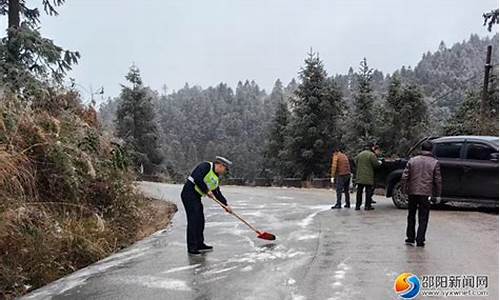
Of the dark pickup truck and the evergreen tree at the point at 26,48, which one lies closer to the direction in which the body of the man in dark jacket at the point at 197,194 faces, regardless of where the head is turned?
the dark pickup truck

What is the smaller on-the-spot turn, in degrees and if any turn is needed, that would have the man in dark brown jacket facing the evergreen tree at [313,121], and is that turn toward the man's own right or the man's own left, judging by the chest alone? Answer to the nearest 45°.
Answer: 0° — they already face it

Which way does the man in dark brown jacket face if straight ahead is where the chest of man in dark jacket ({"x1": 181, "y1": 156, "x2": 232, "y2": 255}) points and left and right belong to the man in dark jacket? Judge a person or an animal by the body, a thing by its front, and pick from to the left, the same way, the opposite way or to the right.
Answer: to the left

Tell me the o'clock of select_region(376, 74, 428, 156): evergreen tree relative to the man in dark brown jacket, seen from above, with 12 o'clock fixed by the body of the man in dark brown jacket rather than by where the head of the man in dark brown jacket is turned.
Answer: The evergreen tree is roughly at 12 o'clock from the man in dark brown jacket.

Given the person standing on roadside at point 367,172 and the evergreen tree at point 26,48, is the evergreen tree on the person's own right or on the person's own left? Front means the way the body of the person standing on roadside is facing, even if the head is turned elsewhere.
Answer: on the person's own left

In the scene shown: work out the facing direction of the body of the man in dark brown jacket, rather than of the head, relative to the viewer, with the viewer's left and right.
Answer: facing away from the viewer

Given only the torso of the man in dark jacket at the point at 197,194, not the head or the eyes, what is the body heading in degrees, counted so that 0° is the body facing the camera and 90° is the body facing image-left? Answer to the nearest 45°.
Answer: approximately 270°

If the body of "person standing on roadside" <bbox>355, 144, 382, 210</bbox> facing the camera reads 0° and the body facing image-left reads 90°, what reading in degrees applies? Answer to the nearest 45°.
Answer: approximately 225°

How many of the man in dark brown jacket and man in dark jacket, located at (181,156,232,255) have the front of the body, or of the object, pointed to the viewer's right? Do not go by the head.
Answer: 1

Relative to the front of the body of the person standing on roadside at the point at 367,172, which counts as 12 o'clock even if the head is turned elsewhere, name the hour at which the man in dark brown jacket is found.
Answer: The man in dark brown jacket is roughly at 4 o'clock from the person standing on roadside.
